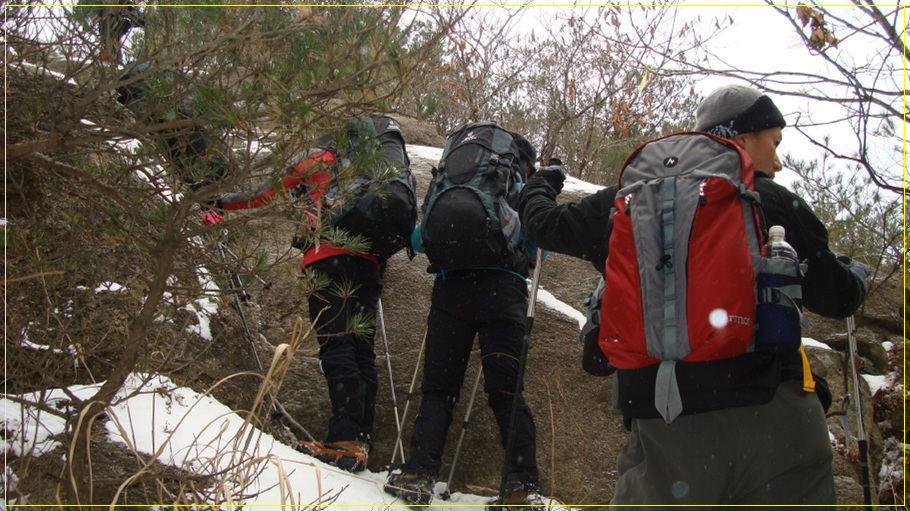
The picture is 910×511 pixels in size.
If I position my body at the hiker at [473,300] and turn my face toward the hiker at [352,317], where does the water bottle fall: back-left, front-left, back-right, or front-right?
back-left

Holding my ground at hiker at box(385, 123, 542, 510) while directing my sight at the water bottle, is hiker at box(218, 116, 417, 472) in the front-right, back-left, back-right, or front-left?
back-right

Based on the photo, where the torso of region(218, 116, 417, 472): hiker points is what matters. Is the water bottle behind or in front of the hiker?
behind

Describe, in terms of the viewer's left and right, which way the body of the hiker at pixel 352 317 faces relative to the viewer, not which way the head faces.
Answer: facing away from the viewer and to the left of the viewer

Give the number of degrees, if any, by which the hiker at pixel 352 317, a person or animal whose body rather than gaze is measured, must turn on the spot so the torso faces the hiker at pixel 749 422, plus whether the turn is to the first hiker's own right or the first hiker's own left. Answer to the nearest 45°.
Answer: approximately 180°

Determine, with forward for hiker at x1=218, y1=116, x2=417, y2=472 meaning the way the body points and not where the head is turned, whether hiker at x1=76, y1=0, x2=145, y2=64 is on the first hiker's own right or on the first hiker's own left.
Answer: on the first hiker's own left
